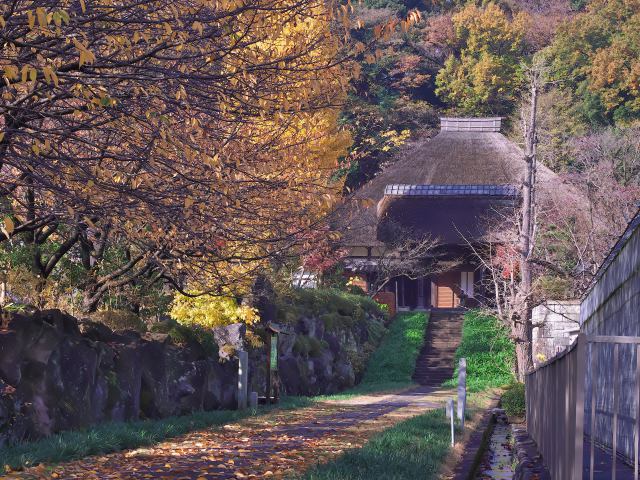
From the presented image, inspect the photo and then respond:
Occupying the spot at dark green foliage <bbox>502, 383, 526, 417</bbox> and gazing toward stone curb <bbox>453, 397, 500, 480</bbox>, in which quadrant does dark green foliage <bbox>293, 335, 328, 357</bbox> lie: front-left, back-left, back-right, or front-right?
back-right

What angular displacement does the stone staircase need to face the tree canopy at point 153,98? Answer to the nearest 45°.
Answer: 0° — it already faces it

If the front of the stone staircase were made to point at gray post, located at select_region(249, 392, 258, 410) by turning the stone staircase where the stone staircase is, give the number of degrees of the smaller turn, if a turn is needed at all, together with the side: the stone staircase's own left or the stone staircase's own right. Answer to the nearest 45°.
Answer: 0° — it already faces it

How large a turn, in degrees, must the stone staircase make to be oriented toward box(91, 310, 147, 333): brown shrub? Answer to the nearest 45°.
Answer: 0° — it already faces it

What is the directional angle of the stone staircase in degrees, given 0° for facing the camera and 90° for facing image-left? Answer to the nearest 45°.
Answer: approximately 0°

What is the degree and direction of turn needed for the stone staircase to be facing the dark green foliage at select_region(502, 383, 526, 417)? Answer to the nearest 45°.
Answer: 0° — it already faces it

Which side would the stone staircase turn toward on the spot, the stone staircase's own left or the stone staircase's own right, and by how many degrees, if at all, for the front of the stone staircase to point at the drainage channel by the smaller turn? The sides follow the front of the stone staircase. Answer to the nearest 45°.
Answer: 0° — it already faces it
